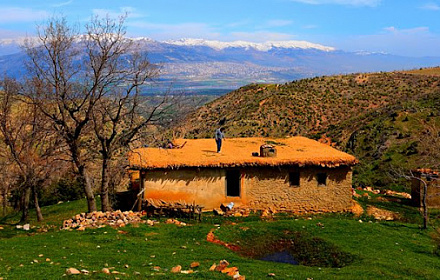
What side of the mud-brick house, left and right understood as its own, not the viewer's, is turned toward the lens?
front

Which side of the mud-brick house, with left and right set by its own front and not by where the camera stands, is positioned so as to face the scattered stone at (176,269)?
front

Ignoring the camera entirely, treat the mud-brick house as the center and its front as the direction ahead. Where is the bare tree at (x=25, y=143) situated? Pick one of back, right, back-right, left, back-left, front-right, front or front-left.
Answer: right

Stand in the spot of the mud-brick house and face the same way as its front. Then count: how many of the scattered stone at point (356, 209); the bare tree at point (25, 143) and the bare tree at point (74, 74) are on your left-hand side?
1

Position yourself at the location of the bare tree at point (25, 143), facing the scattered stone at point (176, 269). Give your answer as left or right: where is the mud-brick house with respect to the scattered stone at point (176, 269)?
left

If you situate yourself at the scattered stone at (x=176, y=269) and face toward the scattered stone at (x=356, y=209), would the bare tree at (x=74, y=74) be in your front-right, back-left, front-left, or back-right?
front-left

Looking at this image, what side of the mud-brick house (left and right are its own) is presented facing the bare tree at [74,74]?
right

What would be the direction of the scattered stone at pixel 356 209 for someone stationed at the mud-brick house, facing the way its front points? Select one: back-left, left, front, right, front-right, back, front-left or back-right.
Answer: left
